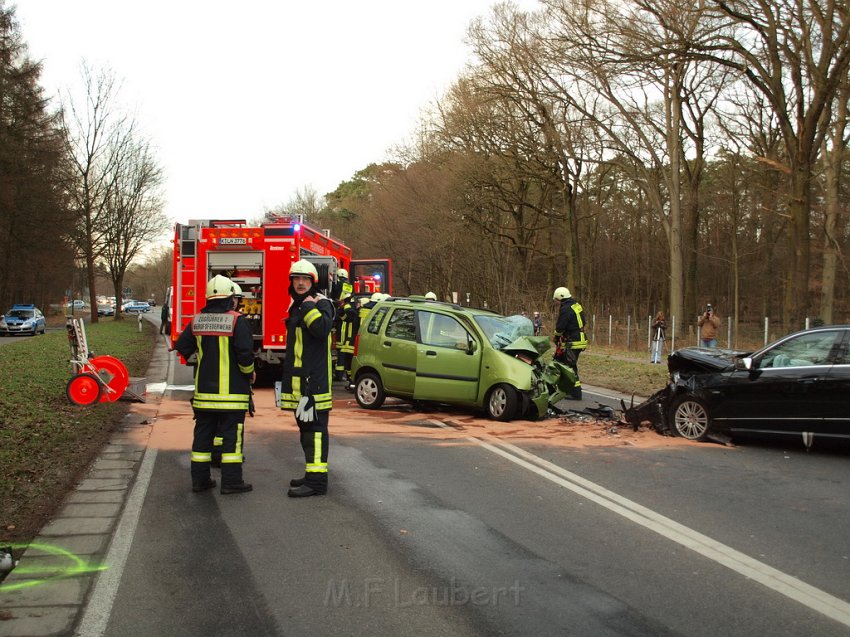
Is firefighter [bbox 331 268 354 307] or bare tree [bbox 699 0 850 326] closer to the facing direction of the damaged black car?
the firefighter

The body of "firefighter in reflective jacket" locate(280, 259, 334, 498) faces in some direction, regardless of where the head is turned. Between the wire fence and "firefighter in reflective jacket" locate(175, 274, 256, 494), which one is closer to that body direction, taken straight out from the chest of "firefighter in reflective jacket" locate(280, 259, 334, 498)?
the firefighter in reflective jacket

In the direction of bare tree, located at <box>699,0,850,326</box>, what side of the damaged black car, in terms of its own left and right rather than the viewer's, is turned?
right

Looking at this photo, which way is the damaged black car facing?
to the viewer's left

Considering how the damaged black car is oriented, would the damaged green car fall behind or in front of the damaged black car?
in front

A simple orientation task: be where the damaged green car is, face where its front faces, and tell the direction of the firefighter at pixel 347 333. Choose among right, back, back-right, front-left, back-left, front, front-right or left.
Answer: back

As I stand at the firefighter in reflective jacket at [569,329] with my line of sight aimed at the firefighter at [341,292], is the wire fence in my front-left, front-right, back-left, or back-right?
back-right

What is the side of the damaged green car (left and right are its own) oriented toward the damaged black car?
front

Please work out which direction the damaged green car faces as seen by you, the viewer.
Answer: facing the viewer and to the right of the viewer
